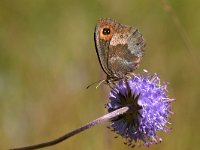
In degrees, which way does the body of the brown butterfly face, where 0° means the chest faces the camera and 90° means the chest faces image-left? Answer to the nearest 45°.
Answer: approximately 90°
